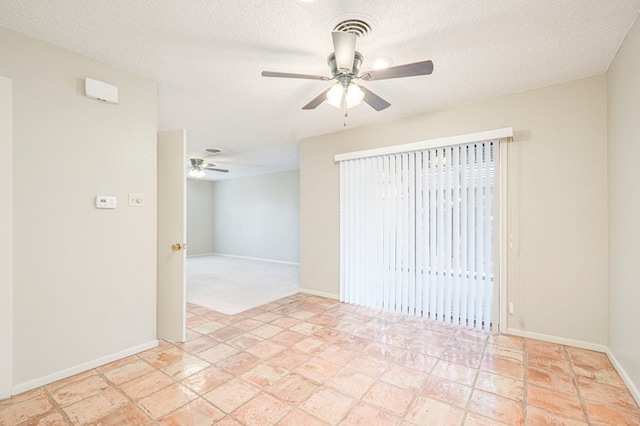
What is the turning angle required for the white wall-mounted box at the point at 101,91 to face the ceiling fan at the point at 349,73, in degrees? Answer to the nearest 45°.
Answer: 0° — it already faces it

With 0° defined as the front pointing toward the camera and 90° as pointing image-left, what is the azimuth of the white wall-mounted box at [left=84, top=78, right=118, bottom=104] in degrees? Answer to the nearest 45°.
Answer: approximately 315°

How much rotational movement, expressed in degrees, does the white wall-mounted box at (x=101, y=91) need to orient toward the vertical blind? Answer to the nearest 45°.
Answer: approximately 45° to its left
